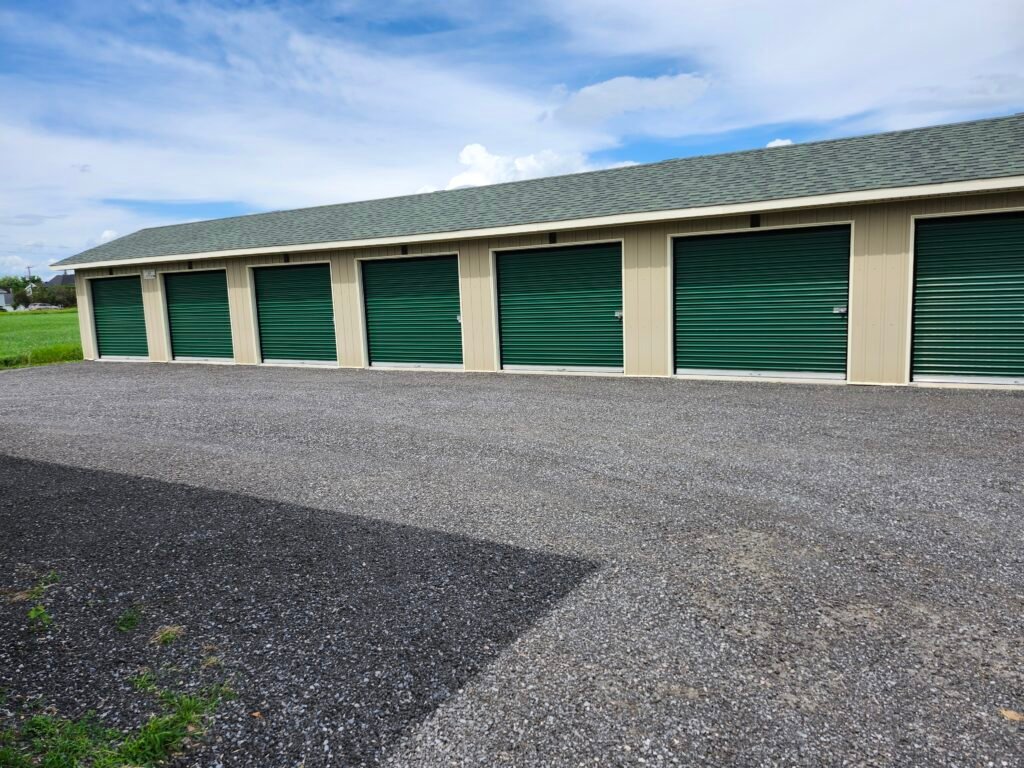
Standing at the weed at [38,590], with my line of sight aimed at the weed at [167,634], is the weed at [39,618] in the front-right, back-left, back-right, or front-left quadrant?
front-right

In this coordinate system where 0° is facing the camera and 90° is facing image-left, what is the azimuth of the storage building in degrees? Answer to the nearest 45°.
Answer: approximately 45°

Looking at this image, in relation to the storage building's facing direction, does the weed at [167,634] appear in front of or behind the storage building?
in front

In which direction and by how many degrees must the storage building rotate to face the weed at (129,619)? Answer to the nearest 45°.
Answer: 0° — it already faces it

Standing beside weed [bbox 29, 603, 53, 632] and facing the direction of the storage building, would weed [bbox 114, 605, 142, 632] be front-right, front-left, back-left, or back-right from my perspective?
front-right

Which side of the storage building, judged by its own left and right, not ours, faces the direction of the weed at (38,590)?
front

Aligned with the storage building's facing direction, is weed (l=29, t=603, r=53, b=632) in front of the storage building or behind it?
in front

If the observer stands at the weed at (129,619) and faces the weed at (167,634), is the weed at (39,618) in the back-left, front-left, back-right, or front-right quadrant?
back-right

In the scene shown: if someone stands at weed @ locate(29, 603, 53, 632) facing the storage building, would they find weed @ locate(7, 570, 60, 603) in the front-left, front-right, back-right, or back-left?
front-left

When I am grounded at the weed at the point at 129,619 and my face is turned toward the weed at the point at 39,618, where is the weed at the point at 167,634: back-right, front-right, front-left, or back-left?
back-left
